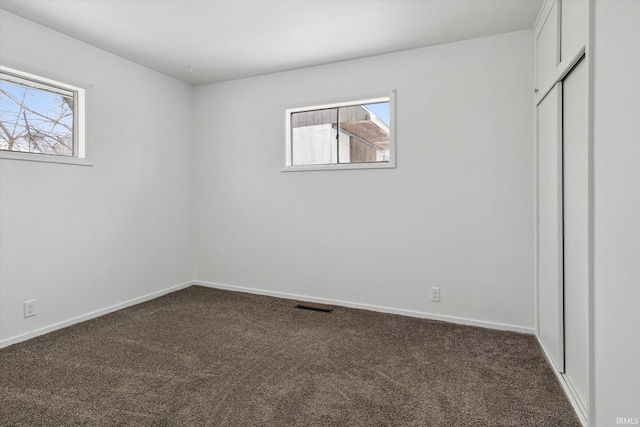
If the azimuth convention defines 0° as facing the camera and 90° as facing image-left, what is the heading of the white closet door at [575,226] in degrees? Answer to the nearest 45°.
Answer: approximately 90°

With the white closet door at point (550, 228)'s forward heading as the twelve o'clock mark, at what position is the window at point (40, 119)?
The window is roughly at 11 o'clock from the white closet door.

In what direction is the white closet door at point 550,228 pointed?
to the viewer's left

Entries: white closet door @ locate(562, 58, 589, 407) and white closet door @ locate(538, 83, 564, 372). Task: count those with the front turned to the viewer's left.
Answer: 2

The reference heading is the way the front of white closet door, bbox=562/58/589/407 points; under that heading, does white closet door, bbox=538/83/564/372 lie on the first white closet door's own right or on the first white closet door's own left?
on the first white closet door's own right
